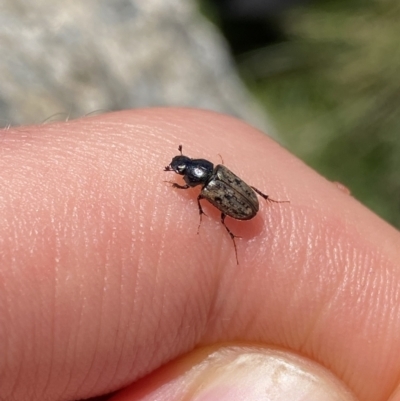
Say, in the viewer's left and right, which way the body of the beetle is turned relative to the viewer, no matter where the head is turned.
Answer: facing away from the viewer and to the left of the viewer

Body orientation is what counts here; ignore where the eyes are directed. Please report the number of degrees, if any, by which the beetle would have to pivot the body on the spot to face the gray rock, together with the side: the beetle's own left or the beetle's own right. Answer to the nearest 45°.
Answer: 0° — it already faces it
